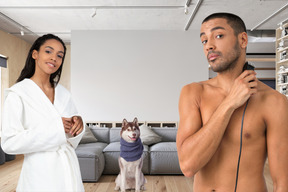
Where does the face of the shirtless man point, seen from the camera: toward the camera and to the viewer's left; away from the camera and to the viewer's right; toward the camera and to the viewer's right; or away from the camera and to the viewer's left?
toward the camera and to the viewer's left

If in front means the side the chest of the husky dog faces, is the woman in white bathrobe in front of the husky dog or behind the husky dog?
in front

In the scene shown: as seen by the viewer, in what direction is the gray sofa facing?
toward the camera

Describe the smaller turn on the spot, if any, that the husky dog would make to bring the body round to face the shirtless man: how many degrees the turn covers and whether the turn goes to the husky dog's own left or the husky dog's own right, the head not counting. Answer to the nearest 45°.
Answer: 0° — it already faces them

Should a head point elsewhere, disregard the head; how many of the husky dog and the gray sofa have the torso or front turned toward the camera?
2

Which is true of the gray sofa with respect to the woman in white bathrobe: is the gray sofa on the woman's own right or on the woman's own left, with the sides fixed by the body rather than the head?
on the woman's own left

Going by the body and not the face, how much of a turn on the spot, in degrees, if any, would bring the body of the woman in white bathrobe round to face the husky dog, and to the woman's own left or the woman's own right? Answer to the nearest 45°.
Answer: approximately 90° to the woman's own left

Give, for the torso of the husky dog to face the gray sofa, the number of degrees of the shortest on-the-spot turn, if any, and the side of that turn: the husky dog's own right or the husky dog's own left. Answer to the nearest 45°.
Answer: approximately 180°

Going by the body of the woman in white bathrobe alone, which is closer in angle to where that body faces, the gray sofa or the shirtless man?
the shirtless man

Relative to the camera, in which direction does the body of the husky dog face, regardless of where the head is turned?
toward the camera

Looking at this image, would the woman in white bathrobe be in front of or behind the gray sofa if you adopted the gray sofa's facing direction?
in front

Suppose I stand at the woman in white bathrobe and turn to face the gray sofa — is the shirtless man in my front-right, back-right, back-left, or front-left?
back-right
